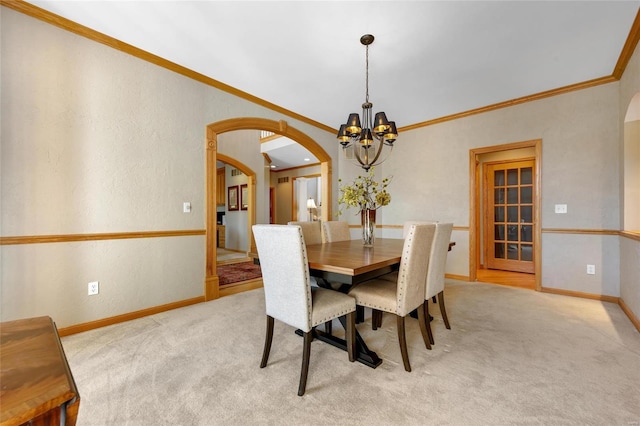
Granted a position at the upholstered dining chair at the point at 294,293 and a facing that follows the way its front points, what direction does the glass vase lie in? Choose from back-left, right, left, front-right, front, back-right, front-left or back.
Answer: front

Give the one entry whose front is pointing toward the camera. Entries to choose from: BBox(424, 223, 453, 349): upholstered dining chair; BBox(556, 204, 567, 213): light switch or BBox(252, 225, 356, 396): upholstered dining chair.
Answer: the light switch

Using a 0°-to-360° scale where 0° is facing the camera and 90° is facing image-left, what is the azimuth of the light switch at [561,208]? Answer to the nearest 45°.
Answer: approximately 0°

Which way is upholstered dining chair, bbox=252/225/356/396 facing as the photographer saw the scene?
facing away from the viewer and to the right of the viewer

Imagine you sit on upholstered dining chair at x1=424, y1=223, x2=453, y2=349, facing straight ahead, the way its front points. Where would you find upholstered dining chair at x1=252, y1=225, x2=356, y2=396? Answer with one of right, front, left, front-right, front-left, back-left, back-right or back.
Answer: left

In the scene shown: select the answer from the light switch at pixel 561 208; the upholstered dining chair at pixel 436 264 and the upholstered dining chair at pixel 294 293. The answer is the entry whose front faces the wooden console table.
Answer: the light switch

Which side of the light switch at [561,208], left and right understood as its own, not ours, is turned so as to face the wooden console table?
front

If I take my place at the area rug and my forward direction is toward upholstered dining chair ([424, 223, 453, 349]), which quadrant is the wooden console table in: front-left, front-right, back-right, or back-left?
front-right

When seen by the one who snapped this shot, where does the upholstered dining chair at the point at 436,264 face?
facing away from the viewer and to the left of the viewer

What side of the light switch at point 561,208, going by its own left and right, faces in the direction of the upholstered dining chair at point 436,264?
front

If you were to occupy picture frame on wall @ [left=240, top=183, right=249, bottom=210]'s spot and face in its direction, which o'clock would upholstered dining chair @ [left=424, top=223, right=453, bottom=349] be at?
The upholstered dining chair is roughly at 1 o'clock from the picture frame on wall.

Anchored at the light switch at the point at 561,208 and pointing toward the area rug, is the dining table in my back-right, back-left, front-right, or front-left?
front-left

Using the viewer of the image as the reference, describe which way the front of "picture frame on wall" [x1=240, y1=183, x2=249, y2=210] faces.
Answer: facing the viewer and to the right of the viewer
